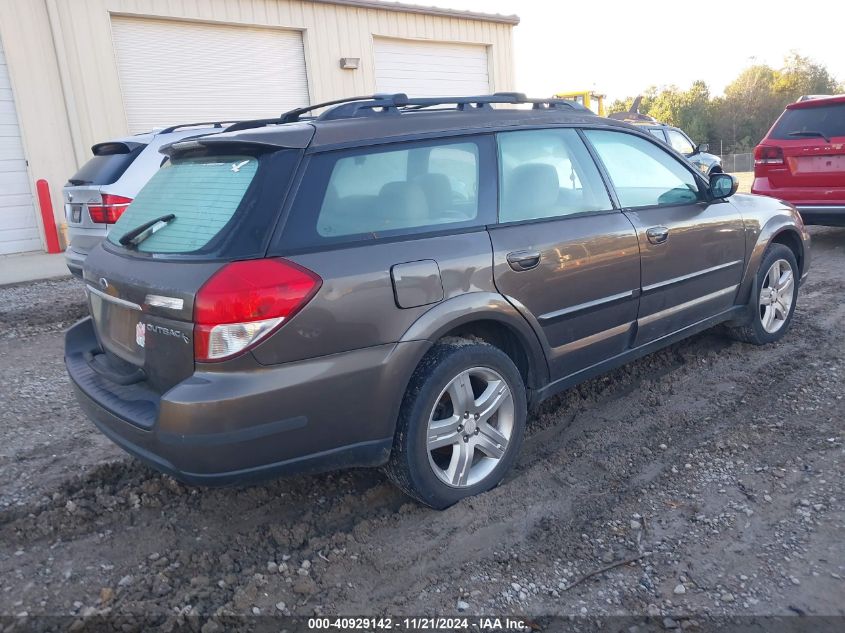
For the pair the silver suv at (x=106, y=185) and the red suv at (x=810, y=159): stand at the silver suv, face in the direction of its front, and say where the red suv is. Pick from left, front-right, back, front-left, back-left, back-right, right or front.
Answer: front-right

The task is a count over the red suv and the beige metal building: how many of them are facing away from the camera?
1

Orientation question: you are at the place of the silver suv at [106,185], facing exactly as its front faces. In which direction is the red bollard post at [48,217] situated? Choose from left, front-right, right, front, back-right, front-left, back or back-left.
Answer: front-left

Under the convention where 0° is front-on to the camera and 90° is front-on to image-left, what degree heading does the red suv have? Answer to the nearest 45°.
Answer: approximately 180°

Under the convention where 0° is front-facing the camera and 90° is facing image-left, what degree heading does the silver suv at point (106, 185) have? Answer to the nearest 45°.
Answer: approximately 225°

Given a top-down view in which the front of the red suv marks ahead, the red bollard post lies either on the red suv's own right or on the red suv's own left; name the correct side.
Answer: on the red suv's own left

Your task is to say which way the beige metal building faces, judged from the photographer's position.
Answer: facing the viewer and to the right of the viewer

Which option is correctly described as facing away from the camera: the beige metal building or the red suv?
the red suv

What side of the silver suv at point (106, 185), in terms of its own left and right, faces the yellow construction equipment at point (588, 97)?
front

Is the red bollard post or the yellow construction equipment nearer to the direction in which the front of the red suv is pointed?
the yellow construction equipment

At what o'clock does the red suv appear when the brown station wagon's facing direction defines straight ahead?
The red suv is roughly at 12 o'clock from the brown station wagon.

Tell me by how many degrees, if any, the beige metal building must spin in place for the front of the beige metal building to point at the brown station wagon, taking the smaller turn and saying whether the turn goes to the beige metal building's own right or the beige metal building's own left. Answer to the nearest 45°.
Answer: approximately 45° to the beige metal building's own right
